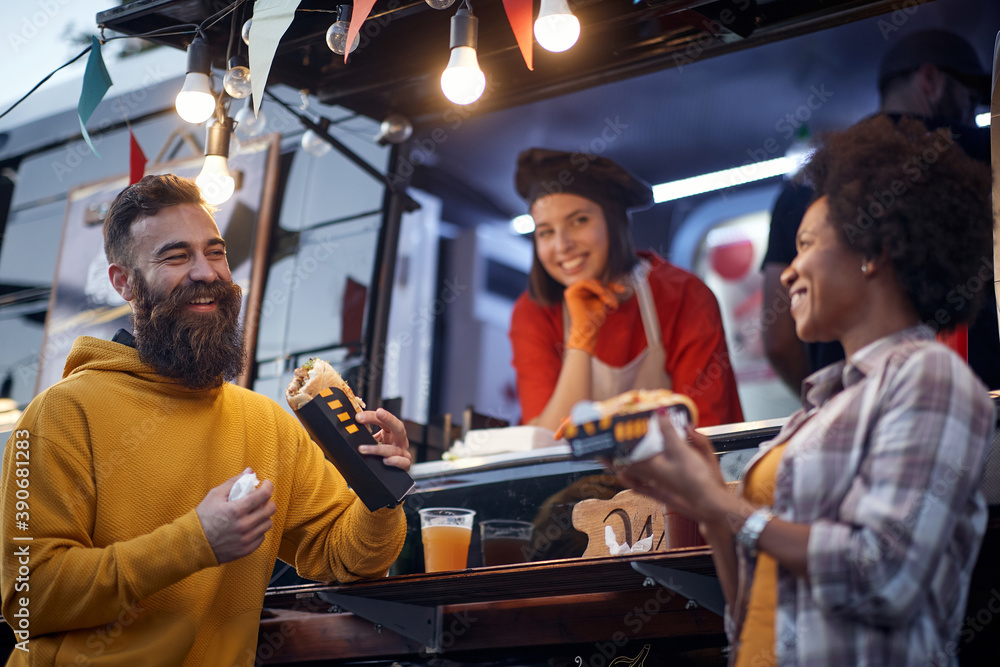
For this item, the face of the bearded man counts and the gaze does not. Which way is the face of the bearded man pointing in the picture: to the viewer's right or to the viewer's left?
to the viewer's right

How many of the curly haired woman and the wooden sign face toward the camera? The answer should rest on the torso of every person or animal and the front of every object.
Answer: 1

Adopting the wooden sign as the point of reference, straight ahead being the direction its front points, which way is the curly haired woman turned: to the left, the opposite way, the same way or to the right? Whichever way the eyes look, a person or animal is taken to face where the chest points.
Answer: to the right

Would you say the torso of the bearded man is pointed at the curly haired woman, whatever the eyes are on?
yes

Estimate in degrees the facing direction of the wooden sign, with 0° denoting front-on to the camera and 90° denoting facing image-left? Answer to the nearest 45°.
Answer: approximately 0°

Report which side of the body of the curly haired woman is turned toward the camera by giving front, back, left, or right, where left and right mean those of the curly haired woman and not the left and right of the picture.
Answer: left
